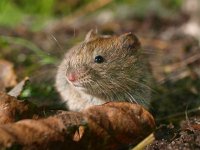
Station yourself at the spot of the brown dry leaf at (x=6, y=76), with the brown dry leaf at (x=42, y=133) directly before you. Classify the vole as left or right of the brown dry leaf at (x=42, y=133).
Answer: left

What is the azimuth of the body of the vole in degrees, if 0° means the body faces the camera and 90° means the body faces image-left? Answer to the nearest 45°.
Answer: approximately 45°
